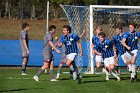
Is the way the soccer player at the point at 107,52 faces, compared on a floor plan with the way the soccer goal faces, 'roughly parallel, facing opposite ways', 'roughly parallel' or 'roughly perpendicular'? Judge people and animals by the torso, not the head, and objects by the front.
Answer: roughly perpendicular

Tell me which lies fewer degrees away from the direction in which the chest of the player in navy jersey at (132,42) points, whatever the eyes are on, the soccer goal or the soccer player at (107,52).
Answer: the soccer player

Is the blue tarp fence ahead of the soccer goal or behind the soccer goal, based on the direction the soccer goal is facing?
behind

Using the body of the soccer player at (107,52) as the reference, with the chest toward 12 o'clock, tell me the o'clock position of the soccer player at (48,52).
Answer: the soccer player at (48,52) is roughly at 1 o'clock from the soccer player at (107,52).

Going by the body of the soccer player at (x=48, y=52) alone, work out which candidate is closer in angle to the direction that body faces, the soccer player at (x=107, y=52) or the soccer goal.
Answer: the soccer player

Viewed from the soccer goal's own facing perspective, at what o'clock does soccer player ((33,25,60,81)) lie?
The soccer player is roughly at 2 o'clock from the soccer goal.

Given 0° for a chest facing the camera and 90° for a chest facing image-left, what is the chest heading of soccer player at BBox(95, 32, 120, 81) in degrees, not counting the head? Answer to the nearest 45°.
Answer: approximately 45°

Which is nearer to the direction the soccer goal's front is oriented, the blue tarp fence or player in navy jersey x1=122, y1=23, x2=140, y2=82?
the player in navy jersey

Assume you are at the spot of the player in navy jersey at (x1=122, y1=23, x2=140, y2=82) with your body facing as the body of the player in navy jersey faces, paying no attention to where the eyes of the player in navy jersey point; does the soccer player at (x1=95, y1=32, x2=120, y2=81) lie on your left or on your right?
on your right

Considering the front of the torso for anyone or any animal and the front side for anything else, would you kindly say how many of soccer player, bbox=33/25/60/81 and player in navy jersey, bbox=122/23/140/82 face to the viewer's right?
1

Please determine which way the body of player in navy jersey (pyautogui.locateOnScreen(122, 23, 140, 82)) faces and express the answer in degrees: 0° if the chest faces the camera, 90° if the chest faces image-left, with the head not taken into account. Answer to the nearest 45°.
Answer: approximately 0°

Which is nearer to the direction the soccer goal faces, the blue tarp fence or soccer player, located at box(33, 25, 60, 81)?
the soccer player
